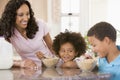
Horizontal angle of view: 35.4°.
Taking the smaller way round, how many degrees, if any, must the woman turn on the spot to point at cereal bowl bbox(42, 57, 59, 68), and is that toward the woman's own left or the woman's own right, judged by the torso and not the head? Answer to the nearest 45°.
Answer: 0° — they already face it

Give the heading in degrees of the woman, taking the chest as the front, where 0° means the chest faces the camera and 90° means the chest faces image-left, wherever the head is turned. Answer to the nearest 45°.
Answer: approximately 0°
